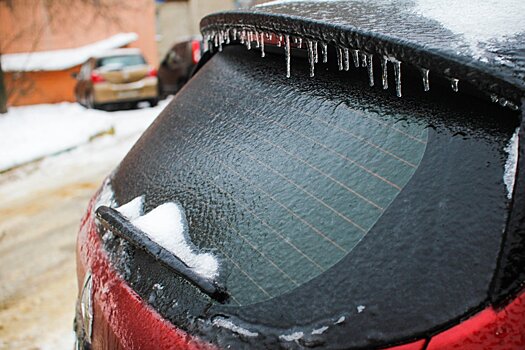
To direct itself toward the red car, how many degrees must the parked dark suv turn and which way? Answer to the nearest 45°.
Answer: approximately 135° to its left

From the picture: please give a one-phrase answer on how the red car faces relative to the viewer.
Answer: facing away from the viewer and to the right of the viewer

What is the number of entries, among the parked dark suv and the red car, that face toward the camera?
0

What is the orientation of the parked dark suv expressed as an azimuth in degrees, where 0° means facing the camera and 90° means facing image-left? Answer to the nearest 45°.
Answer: approximately 135°

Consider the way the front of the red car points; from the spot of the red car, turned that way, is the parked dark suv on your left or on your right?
on your left
